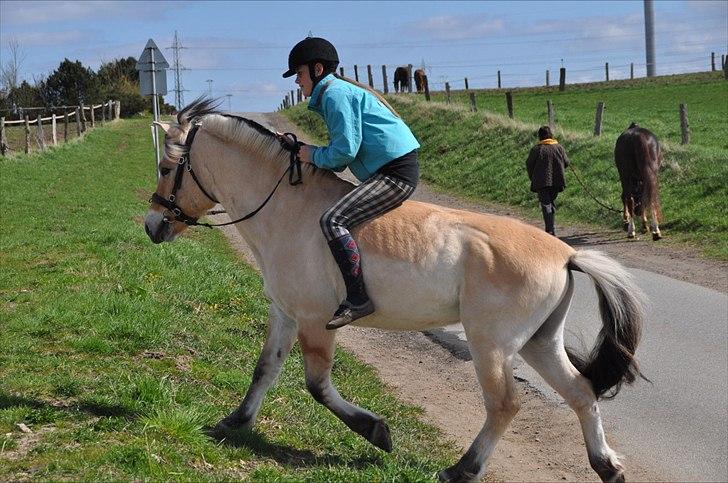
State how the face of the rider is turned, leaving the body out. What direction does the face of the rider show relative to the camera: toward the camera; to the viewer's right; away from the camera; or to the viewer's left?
to the viewer's left

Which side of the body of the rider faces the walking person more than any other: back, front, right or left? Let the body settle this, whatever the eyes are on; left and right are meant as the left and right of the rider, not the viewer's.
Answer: right

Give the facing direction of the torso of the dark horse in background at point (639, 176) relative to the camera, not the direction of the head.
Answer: away from the camera

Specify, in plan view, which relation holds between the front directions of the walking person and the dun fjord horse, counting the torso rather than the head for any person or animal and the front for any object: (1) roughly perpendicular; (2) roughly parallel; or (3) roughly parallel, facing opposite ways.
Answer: roughly perpendicular

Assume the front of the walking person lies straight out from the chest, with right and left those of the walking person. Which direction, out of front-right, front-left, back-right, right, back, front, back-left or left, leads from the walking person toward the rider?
back

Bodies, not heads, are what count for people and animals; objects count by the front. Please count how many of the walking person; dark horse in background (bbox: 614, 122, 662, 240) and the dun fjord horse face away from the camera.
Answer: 2

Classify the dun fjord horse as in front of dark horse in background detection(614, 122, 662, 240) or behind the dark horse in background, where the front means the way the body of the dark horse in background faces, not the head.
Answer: behind

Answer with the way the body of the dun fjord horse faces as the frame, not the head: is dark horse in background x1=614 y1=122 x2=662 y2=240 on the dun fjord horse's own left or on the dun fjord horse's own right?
on the dun fjord horse's own right

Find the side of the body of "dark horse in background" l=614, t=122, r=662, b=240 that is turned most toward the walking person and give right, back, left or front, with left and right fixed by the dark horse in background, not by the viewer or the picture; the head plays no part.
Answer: left

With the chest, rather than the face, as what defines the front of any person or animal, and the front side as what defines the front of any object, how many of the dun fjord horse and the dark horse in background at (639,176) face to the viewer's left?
1

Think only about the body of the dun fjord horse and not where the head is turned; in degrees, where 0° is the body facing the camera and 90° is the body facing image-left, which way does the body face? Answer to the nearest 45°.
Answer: approximately 90°

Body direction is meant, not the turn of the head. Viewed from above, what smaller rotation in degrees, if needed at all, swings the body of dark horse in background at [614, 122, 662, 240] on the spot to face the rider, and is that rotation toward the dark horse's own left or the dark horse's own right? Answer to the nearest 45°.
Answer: approximately 180°

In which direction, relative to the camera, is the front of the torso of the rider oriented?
to the viewer's left

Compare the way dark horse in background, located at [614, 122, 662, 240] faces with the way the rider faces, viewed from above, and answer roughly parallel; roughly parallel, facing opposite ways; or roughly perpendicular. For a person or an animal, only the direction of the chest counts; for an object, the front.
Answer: roughly perpendicular
